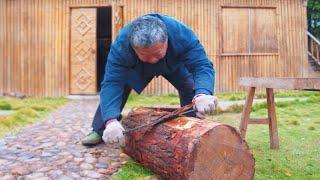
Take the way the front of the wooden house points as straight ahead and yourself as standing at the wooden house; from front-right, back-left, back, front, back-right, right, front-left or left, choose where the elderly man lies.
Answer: front

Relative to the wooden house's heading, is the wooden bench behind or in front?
in front

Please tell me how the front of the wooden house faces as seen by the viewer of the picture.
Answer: facing the viewer

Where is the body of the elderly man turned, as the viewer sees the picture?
toward the camera

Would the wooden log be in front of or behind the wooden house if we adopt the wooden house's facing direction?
in front

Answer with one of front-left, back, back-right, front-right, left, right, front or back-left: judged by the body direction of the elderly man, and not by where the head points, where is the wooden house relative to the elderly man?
back

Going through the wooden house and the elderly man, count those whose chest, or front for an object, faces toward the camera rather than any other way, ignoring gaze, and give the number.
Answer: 2
